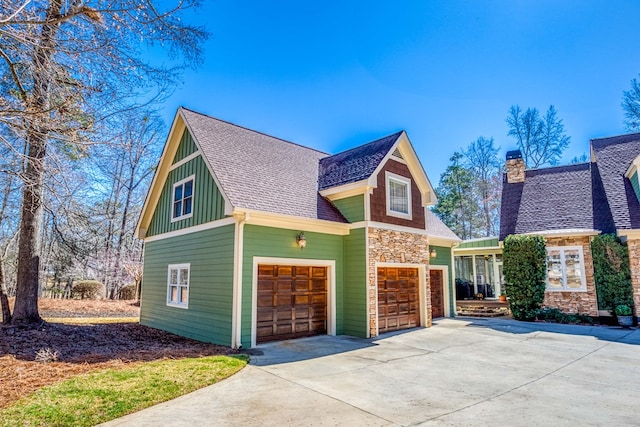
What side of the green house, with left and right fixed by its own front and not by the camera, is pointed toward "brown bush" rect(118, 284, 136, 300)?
back

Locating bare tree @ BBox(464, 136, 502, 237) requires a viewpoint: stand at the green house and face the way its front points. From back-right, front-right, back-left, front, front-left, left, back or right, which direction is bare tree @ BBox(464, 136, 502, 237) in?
left

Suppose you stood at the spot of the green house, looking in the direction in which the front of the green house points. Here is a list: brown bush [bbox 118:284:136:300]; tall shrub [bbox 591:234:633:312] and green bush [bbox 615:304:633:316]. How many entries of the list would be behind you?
1

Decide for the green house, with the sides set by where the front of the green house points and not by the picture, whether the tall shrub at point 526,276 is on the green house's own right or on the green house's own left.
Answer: on the green house's own left

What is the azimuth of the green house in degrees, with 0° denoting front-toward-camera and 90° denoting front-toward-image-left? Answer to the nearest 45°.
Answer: approximately 315°

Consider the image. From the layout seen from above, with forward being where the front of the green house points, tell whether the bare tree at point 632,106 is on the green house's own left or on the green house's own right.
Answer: on the green house's own left

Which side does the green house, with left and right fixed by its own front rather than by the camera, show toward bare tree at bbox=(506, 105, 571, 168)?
left

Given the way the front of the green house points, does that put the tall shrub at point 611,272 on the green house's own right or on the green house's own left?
on the green house's own left

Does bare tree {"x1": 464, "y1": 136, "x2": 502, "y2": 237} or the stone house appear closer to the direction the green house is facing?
the stone house

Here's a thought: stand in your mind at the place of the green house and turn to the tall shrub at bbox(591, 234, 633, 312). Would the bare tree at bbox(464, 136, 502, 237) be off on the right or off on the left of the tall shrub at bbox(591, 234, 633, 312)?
left

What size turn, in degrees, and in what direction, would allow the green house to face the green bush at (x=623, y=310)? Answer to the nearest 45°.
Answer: approximately 45° to its left

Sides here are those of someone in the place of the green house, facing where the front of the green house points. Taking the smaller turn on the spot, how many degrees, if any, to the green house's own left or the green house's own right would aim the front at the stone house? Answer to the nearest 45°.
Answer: approximately 45° to the green house's own left

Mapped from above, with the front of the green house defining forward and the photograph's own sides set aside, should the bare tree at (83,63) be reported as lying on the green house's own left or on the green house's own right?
on the green house's own right
